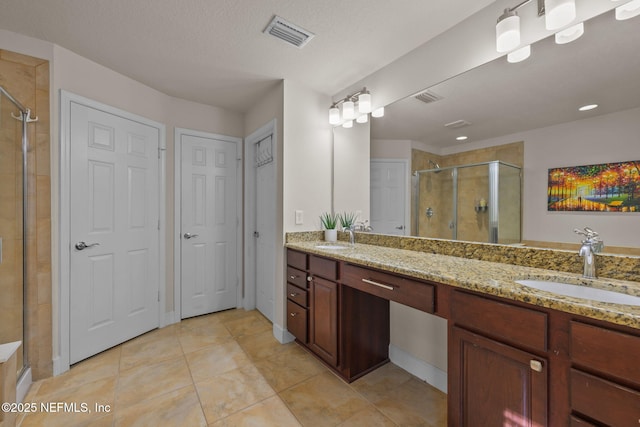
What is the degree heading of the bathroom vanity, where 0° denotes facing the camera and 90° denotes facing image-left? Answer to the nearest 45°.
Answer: approximately 45°

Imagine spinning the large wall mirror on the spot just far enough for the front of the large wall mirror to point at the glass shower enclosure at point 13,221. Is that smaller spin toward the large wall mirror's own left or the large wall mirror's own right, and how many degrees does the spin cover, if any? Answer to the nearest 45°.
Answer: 0° — it already faces it

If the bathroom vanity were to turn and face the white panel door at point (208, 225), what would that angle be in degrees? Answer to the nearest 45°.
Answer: approximately 45° to its right

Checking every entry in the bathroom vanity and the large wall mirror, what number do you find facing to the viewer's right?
0

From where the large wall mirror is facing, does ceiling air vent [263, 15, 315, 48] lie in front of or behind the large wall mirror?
in front

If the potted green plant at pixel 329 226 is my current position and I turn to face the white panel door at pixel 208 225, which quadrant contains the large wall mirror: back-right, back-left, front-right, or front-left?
back-left

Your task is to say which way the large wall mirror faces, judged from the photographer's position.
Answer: facing the viewer and to the left of the viewer

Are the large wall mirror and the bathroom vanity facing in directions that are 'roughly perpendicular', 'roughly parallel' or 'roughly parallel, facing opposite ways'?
roughly parallel

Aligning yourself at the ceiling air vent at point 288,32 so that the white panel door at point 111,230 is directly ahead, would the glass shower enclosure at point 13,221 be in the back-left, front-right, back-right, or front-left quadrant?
front-left

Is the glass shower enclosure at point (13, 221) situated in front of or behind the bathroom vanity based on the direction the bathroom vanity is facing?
in front
